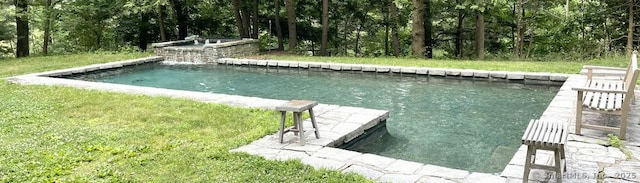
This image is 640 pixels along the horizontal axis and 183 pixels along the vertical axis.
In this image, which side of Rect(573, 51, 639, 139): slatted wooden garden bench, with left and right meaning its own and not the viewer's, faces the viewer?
left

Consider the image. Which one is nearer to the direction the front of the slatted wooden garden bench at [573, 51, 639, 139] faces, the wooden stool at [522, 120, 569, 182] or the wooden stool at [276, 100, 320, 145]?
the wooden stool at [276, 100, 320, 145]

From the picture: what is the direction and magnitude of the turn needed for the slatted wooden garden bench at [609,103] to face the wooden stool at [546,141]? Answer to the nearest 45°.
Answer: approximately 90° to its left

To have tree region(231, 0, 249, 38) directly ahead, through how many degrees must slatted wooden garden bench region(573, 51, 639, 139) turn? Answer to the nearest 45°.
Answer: approximately 45° to its right

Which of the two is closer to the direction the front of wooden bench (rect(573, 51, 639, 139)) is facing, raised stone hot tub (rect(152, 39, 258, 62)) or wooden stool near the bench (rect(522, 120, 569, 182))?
the raised stone hot tub
